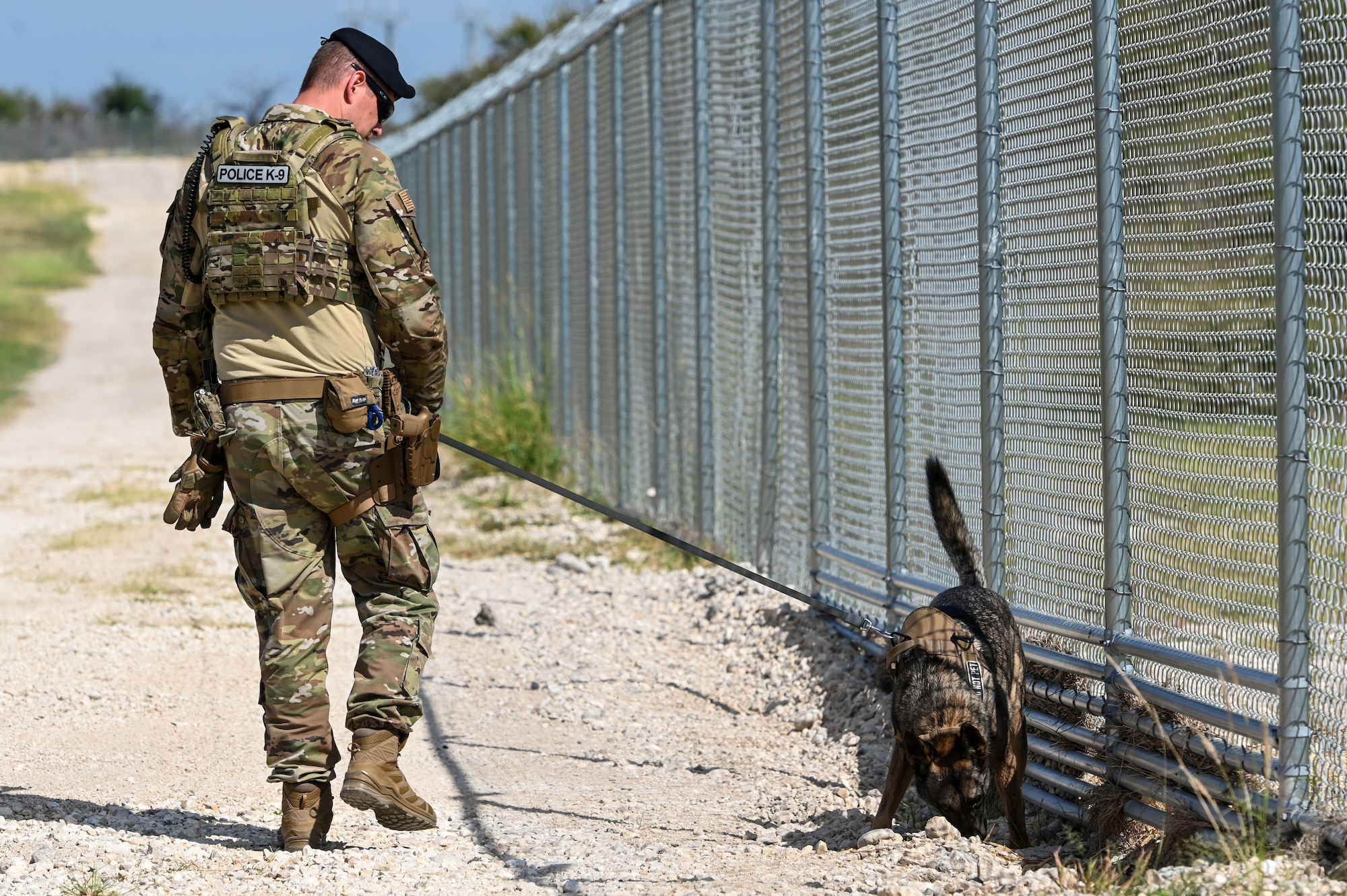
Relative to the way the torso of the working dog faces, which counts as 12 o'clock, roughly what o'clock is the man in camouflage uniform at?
The man in camouflage uniform is roughly at 3 o'clock from the working dog.

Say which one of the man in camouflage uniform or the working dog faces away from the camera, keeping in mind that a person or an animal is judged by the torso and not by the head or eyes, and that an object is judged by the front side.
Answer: the man in camouflage uniform

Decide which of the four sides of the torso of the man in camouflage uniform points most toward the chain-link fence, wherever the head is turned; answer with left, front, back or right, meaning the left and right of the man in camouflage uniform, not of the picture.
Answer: right

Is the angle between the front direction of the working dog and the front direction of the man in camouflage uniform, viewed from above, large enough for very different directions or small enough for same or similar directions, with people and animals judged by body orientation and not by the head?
very different directions

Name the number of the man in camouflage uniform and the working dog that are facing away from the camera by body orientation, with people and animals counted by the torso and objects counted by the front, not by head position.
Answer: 1

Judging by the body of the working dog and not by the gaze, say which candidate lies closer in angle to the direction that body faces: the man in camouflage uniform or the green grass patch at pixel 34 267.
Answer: the man in camouflage uniform

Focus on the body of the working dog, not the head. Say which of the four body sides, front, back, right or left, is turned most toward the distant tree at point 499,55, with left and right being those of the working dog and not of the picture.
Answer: back

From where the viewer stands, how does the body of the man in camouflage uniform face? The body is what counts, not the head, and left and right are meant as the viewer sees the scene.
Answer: facing away from the viewer

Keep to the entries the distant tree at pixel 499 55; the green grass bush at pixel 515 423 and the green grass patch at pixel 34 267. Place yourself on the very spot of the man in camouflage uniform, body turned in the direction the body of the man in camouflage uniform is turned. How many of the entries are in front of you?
3

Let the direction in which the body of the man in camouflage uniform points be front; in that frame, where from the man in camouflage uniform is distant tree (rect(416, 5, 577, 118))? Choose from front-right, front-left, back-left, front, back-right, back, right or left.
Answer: front

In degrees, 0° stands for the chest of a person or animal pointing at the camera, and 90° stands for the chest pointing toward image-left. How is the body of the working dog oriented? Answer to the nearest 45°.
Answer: approximately 0°

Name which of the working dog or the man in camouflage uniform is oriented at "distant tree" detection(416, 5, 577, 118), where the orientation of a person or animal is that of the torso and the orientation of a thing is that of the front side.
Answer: the man in camouflage uniform

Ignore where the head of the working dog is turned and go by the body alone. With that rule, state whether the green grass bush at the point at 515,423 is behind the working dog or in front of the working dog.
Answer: behind

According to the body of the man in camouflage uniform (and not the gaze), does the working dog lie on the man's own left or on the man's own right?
on the man's own right

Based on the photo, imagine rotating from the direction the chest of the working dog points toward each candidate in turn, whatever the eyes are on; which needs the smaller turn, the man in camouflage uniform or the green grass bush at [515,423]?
the man in camouflage uniform

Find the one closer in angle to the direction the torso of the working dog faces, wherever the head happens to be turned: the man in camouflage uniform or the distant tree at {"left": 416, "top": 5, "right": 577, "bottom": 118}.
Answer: the man in camouflage uniform
